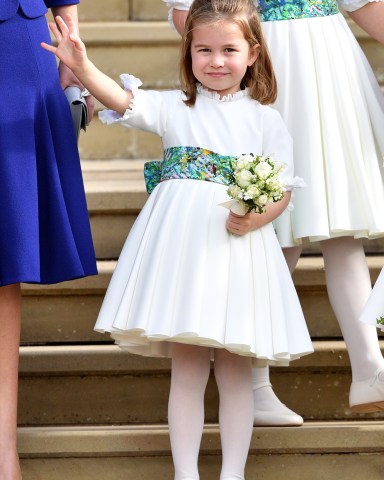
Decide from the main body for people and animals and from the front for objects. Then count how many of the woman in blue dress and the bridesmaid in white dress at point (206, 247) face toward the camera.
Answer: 2

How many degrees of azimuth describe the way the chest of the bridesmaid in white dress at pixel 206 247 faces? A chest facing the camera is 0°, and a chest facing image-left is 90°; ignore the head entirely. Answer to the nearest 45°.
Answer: approximately 0°

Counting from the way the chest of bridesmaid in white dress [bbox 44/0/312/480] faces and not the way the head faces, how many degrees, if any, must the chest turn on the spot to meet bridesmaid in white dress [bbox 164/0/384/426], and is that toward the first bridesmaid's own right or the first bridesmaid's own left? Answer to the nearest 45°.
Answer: approximately 135° to the first bridesmaid's own left

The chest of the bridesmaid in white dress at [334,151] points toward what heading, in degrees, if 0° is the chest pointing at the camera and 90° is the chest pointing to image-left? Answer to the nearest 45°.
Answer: approximately 315°

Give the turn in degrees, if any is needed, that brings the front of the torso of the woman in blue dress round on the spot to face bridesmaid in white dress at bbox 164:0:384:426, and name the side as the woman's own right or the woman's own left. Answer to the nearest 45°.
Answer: approximately 90° to the woman's own left

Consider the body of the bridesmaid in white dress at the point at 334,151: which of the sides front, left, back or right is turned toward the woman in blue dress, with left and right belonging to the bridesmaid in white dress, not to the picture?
right

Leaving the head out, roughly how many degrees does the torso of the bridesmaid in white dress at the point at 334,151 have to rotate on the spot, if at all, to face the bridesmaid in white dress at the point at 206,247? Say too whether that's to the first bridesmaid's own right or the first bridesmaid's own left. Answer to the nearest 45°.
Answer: approximately 90° to the first bridesmaid's own right

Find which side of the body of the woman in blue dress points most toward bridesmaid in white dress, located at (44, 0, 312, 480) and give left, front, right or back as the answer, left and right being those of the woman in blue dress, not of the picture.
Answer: left
